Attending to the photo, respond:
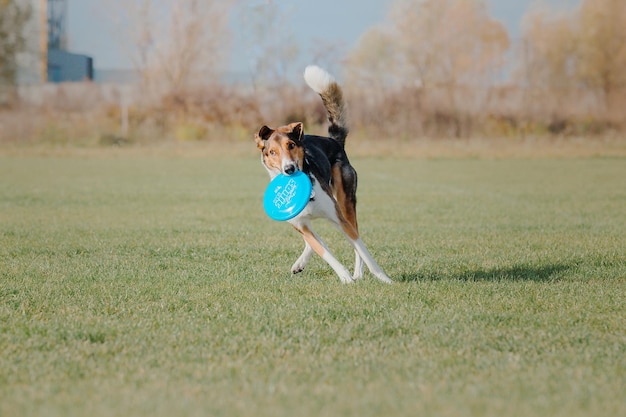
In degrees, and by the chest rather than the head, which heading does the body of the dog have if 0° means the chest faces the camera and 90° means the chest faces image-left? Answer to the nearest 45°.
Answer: approximately 45°

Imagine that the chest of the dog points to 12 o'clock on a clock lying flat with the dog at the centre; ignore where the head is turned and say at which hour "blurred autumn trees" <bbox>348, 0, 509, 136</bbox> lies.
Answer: The blurred autumn trees is roughly at 5 o'clock from the dog.

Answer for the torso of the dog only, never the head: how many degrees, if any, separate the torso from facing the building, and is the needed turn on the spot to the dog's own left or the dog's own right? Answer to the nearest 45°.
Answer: approximately 135° to the dog's own right

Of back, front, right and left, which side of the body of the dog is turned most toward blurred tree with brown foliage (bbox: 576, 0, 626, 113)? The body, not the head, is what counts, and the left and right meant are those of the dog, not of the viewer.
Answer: back
